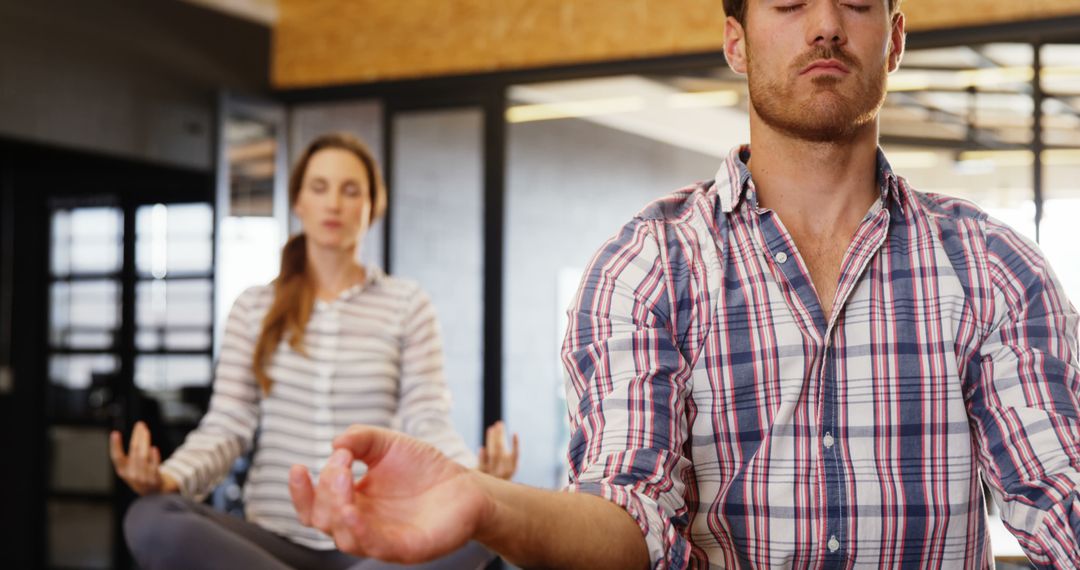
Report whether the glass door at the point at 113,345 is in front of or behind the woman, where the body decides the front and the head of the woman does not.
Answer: behind

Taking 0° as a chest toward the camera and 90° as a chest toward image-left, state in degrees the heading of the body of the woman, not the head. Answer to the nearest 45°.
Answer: approximately 0°

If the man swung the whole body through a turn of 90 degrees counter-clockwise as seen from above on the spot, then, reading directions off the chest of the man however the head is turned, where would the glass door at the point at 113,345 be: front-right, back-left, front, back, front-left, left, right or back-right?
back-left

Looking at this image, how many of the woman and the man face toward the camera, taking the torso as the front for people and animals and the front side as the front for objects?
2

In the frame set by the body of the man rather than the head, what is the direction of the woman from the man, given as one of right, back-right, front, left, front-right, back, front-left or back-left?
back-right
